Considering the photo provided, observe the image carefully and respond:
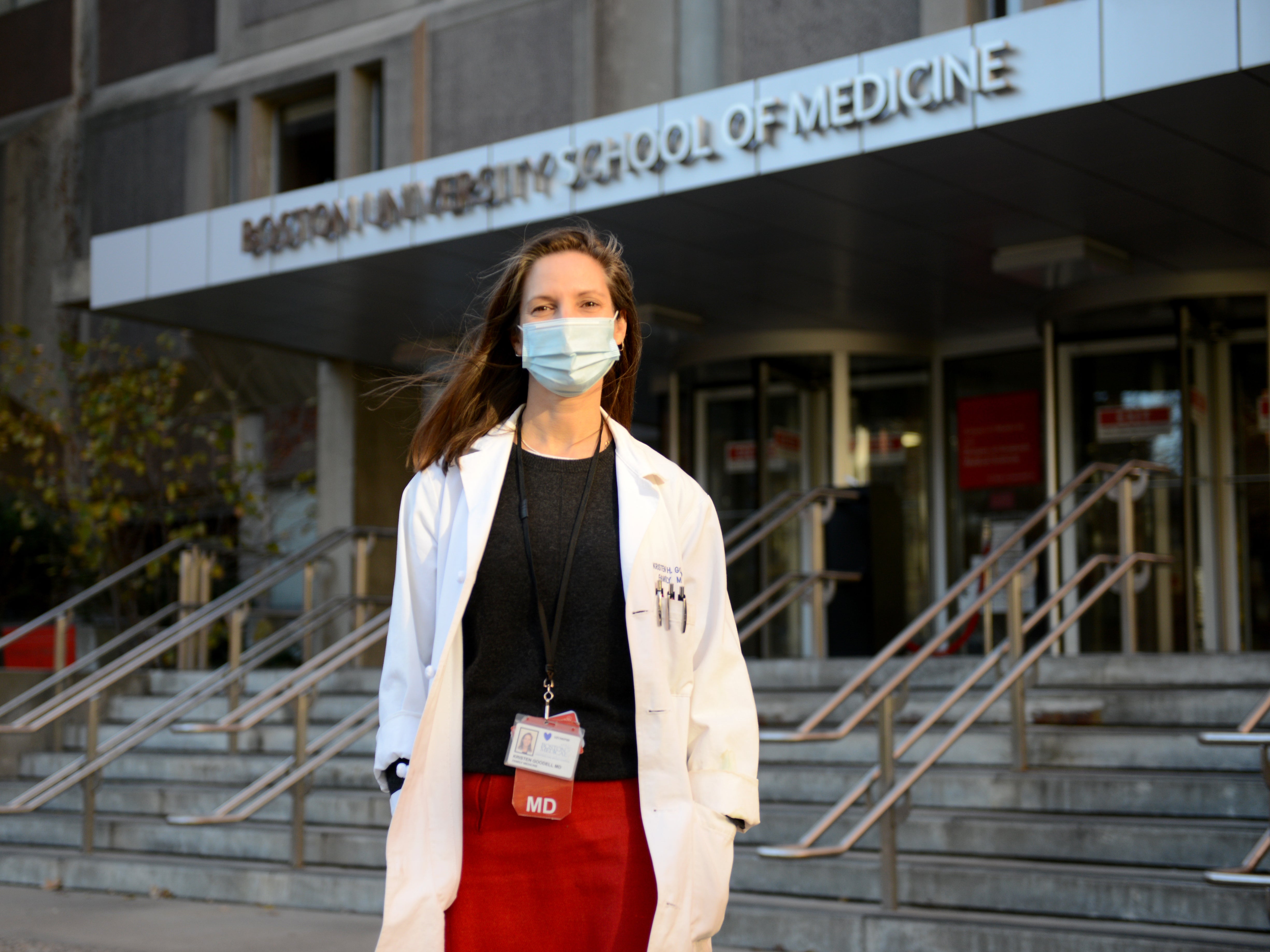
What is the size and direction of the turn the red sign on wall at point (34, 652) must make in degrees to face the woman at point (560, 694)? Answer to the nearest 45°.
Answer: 0° — it already faces them

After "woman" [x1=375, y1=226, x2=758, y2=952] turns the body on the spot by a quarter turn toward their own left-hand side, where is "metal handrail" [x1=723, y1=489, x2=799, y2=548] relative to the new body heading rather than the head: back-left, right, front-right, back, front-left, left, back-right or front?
left

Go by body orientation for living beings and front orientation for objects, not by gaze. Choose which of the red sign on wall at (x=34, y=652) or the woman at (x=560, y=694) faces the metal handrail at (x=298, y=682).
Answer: the red sign on wall

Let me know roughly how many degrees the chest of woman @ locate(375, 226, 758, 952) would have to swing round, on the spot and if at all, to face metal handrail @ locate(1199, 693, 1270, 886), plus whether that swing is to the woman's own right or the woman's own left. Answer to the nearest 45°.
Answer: approximately 135° to the woman's own left

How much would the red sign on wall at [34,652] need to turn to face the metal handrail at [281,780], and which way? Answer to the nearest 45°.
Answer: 0° — it already faces it

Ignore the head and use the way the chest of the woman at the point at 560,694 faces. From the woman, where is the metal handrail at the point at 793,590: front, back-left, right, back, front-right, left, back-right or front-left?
back

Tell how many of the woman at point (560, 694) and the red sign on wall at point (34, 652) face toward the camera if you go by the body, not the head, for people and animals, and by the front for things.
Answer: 2

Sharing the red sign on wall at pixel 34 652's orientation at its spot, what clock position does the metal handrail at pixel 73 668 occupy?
The metal handrail is roughly at 12 o'clock from the red sign on wall.

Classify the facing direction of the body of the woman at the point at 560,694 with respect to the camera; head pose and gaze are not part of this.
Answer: toward the camera

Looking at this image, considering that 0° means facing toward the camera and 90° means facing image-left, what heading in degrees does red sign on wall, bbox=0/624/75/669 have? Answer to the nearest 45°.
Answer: approximately 0°

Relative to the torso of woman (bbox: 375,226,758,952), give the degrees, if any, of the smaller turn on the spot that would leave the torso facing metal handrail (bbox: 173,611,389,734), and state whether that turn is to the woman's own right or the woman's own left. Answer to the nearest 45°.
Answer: approximately 180°
